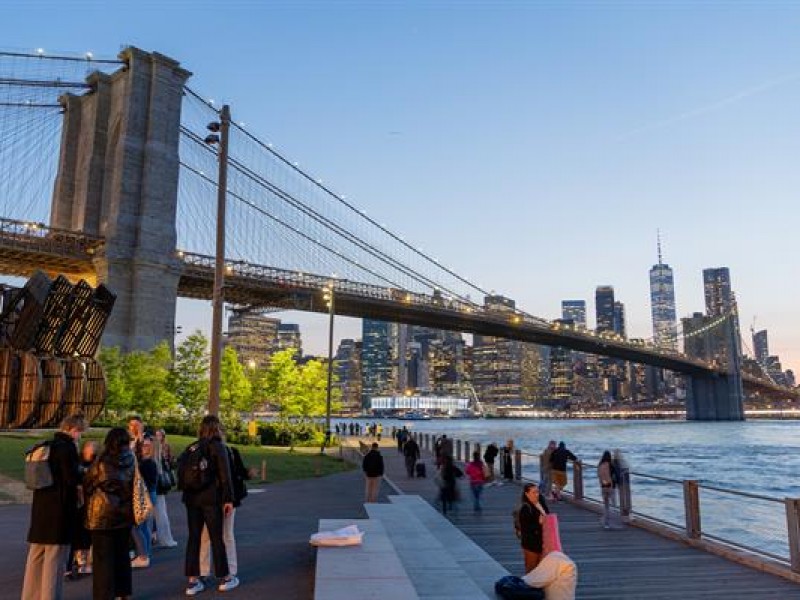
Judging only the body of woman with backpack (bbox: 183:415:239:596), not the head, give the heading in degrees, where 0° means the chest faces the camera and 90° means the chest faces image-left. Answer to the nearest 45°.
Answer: approximately 225°

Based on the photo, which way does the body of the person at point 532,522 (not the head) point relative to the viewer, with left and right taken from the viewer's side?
facing the viewer and to the right of the viewer

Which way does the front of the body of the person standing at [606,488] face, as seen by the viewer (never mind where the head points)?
away from the camera

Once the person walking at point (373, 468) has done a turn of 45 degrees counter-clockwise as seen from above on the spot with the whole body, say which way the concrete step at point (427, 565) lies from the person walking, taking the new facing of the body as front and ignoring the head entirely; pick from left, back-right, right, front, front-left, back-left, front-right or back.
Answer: back-left

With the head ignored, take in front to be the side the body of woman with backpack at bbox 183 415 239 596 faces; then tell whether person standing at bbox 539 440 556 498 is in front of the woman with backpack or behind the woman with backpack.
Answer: in front

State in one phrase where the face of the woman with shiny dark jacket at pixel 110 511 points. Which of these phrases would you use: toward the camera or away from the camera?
away from the camera

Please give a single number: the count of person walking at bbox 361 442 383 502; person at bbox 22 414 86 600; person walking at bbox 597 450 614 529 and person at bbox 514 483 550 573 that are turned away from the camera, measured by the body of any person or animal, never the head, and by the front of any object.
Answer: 2

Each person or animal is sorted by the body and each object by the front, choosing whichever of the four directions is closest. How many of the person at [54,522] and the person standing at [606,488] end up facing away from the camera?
1

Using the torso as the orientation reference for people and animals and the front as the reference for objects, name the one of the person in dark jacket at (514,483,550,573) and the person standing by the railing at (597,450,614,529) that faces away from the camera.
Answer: the person standing by the railing at (597,450,614,529)

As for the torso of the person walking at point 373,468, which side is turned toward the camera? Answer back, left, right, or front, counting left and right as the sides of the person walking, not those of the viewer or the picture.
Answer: back

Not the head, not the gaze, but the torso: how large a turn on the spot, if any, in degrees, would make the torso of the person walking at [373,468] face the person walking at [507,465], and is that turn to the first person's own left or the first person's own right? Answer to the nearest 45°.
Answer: approximately 45° to the first person's own right

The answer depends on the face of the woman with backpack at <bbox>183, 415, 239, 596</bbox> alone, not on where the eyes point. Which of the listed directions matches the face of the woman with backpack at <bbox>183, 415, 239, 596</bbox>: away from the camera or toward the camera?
away from the camera
